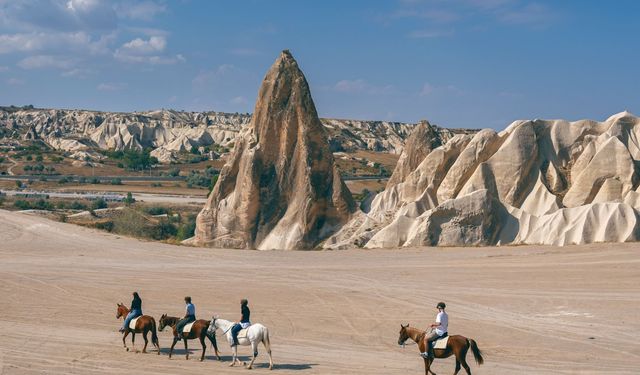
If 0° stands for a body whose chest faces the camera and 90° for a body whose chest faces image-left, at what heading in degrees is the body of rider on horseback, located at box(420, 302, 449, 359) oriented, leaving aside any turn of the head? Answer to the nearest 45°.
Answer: approximately 90°

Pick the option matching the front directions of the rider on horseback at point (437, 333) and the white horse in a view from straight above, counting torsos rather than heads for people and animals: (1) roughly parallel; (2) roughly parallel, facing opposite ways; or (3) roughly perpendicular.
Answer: roughly parallel

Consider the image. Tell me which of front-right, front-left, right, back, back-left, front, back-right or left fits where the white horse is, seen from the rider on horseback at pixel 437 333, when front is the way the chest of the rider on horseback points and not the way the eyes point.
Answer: front

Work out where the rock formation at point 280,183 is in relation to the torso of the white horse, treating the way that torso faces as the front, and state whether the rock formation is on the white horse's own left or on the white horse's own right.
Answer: on the white horse's own right

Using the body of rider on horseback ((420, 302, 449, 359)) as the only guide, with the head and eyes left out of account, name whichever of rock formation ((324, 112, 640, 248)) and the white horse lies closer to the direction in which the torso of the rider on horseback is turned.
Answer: the white horse

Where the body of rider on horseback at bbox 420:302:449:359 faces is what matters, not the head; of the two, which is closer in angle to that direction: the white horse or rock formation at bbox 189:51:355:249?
the white horse

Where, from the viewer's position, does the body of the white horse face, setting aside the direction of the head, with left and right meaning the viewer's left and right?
facing to the left of the viewer

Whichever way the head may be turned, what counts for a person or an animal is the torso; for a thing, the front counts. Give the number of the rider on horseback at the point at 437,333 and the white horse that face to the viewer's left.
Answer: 2

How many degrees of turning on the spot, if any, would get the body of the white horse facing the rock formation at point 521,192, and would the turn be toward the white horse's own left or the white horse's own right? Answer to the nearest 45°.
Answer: approximately 135° to the white horse's own right

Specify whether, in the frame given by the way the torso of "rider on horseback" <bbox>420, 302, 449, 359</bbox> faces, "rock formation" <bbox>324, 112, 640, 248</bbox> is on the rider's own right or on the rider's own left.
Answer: on the rider's own right

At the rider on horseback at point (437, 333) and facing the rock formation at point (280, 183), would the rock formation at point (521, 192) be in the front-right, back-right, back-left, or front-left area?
front-right

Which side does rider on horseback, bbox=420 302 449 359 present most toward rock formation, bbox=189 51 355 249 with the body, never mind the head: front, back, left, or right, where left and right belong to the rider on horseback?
right

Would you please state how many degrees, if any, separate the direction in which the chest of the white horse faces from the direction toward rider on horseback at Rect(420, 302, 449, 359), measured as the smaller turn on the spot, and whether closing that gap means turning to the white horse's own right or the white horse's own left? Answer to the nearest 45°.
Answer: approximately 180°
